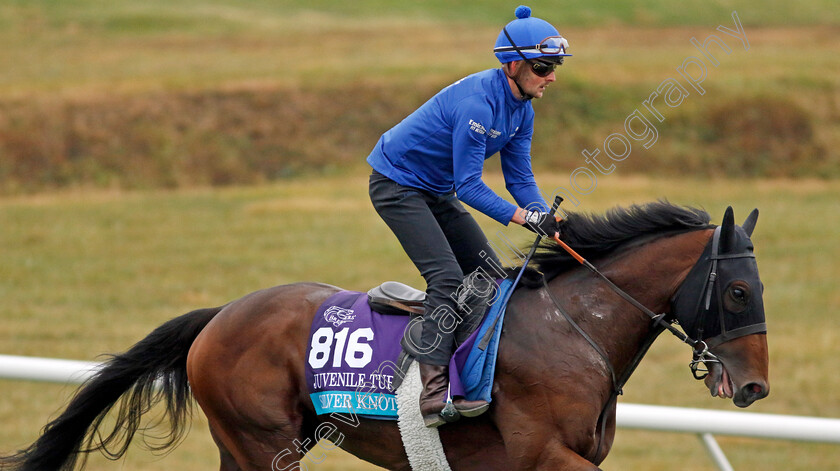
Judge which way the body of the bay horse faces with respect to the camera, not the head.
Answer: to the viewer's right

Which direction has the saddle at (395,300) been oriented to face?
to the viewer's right
